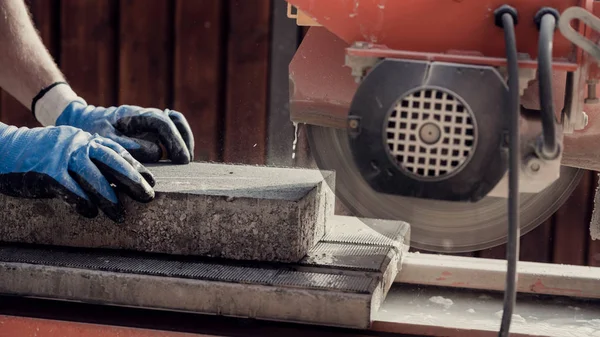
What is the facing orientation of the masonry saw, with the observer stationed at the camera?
facing to the left of the viewer
